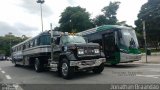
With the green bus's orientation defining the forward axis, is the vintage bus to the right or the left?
on its right

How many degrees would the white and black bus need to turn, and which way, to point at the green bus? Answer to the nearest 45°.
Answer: approximately 45° to its left

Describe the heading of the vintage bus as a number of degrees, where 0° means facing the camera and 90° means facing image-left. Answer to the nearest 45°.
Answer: approximately 315°

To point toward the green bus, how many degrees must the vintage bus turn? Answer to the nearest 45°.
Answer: approximately 90° to its left

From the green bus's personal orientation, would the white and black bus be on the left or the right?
on its right
